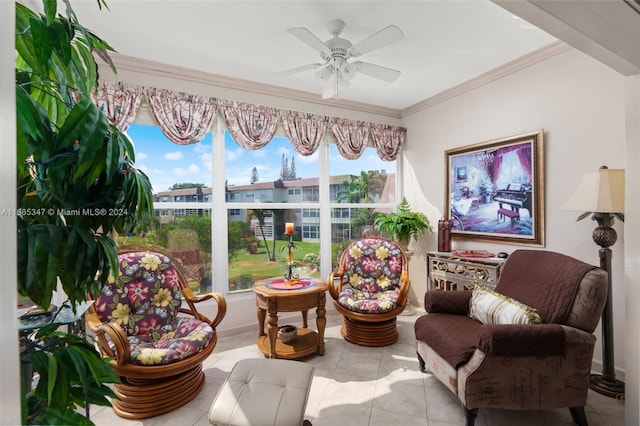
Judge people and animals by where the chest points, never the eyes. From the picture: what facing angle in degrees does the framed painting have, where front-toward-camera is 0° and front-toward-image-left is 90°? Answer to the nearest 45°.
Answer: approximately 45°

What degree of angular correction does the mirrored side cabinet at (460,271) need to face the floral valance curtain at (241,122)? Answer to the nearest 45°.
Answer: approximately 45° to its right

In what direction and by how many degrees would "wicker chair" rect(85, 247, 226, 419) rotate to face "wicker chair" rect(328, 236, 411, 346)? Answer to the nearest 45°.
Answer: approximately 45° to its left

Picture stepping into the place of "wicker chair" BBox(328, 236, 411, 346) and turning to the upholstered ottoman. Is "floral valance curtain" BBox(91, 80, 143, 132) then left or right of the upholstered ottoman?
right

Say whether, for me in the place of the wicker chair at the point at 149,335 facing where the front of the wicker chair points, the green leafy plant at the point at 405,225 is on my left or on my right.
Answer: on my left

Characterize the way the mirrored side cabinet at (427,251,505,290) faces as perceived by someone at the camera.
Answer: facing the viewer and to the left of the viewer

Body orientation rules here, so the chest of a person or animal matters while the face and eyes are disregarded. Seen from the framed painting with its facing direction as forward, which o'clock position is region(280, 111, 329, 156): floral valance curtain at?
The floral valance curtain is roughly at 1 o'clock from the framed painting.

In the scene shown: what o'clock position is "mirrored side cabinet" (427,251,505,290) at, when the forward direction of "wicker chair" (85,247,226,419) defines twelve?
The mirrored side cabinet is roughly at 11 o'clock from the wicker chair.

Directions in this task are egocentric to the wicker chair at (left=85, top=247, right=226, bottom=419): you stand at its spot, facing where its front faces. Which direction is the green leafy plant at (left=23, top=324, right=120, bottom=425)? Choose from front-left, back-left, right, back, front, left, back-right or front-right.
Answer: front-right

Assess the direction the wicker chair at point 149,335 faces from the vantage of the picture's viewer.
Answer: facing the viewer and to the right of the viewer

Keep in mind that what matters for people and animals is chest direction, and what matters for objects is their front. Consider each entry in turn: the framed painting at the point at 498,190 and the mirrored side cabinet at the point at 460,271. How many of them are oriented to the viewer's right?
0
